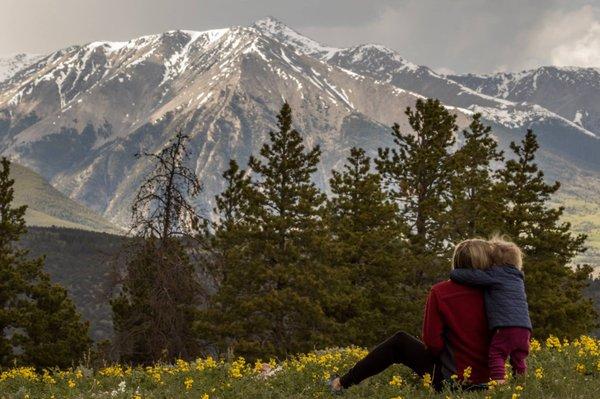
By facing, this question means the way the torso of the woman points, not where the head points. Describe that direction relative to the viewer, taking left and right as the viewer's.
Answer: facing away from the viewer and to the left of the viewer

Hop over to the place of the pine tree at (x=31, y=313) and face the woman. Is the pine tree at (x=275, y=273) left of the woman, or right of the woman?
left

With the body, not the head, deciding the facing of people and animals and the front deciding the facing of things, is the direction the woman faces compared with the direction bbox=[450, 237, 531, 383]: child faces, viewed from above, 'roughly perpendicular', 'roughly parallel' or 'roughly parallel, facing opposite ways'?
roughly parallel

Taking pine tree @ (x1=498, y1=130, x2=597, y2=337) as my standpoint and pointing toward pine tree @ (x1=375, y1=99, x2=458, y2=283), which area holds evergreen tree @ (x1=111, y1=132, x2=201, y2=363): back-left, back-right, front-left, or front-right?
front-left

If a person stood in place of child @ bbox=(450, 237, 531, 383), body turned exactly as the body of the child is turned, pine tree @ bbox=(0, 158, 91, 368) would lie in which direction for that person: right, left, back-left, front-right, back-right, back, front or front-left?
front

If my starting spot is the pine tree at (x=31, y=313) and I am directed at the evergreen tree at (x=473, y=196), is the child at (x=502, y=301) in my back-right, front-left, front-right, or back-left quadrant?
front-right

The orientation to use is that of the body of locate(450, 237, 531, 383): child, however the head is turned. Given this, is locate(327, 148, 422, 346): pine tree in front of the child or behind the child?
in front

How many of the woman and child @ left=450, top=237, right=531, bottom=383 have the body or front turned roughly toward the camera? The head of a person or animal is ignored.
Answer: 0

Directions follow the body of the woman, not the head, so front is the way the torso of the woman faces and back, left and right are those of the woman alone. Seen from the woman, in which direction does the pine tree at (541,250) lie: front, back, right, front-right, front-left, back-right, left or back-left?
front-right

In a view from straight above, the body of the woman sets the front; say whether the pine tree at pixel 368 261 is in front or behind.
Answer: in front

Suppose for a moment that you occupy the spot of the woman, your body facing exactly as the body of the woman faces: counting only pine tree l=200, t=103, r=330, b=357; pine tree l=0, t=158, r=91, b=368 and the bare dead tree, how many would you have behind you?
0

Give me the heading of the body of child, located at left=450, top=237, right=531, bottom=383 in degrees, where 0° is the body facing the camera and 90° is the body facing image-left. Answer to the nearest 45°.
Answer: approximately 135°

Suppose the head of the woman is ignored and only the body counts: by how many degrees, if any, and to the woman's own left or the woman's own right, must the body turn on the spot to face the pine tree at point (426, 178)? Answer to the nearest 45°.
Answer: approximately 45° to the woman's own right

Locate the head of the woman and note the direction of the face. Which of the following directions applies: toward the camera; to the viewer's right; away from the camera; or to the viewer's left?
away from the camera
